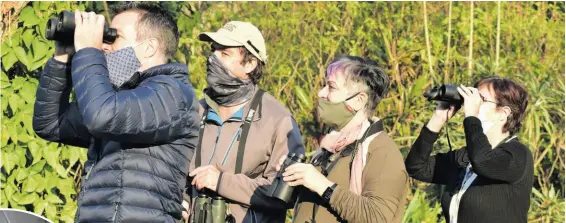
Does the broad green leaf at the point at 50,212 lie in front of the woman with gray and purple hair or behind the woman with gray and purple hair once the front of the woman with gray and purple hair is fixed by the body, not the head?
in front

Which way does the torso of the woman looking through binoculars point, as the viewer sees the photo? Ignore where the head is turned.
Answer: to the viewer's left

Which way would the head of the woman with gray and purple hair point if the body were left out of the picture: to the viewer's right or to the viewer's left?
to the viewer's left

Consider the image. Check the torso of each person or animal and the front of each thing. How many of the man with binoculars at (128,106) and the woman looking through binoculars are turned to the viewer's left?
2

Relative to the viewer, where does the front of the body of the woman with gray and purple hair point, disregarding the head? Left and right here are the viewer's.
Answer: facing to the left of the viewer

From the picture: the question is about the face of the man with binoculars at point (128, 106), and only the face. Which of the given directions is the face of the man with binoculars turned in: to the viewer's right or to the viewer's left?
to the viewer's left

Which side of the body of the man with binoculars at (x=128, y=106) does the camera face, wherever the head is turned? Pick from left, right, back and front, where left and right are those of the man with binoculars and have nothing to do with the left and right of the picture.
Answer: left

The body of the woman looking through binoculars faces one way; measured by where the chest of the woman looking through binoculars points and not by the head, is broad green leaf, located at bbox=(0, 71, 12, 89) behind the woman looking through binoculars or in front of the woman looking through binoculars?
in front

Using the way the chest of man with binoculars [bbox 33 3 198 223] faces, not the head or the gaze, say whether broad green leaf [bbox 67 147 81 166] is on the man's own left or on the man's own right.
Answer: on the man's own right
